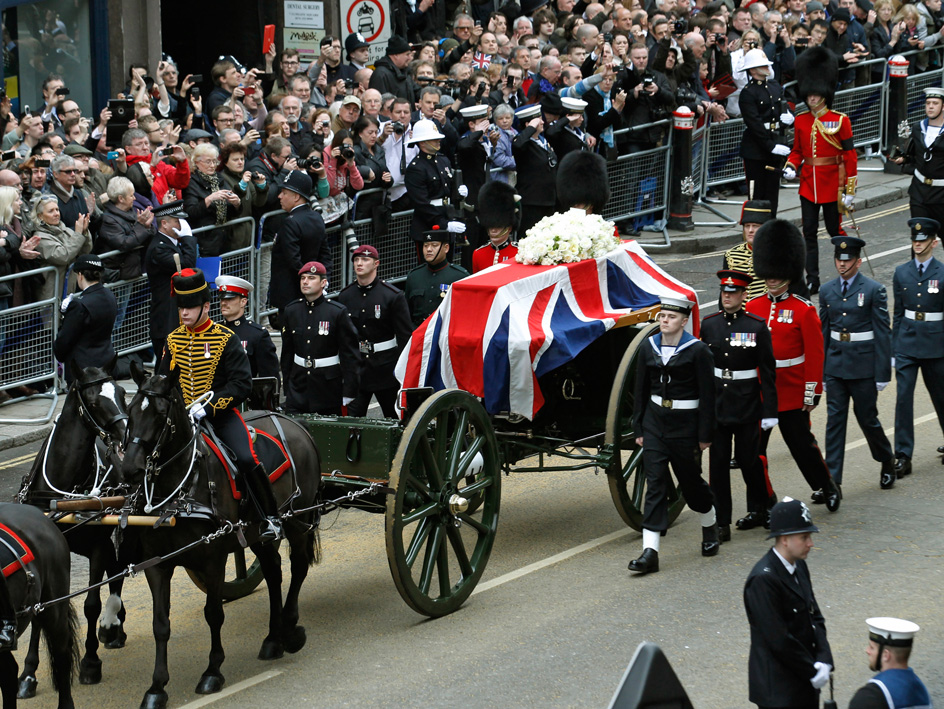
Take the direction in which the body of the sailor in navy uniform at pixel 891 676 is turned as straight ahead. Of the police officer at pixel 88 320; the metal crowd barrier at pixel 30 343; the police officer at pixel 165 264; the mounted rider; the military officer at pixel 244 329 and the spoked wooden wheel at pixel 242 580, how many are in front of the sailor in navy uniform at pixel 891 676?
6

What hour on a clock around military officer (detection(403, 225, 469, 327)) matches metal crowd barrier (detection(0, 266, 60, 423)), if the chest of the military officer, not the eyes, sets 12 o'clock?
The metal crowd barrier is roughly at 2 o'clock from the military officer.

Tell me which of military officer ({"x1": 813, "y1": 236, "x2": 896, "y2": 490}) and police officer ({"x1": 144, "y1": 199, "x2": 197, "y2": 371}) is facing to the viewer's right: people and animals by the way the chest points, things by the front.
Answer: police officer ({"x1": 144, "y1": 199, "x2": 197, "y2": 371})

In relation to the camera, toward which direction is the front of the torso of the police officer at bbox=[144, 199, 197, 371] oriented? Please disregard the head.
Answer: to the viewer's right

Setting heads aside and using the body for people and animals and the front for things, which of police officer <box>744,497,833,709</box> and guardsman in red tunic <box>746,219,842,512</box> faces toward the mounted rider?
the guardsman in red tunic

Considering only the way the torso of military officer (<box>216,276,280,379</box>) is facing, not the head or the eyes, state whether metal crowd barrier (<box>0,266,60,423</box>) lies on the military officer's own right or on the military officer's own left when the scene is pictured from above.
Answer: on the military officer's own right

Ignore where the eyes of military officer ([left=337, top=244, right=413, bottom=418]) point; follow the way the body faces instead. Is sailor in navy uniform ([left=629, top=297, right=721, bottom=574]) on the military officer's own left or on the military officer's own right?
on the military officer's own left

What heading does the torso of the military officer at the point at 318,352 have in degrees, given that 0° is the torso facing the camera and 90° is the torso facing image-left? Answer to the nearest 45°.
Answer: approximately 45°

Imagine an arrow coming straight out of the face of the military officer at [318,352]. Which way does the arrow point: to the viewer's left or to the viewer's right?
to the viewer's left

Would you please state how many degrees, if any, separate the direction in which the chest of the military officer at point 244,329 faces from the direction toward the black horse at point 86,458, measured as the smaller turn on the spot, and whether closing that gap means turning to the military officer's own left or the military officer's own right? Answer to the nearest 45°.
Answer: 0° — they already face it

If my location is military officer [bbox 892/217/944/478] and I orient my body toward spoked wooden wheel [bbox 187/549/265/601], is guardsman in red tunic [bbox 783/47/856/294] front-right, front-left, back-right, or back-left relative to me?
back-right

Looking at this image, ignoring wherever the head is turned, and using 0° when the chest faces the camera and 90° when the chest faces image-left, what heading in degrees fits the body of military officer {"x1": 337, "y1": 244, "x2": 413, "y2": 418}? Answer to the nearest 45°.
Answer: approximately 45°
